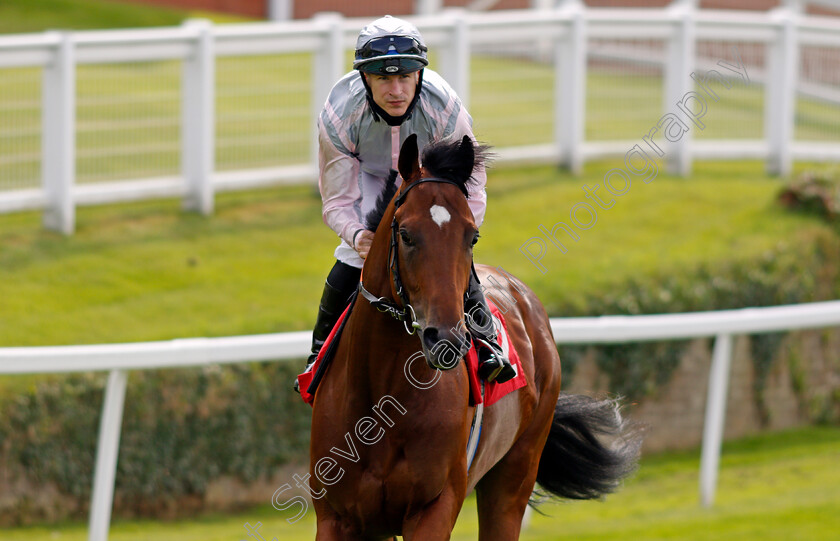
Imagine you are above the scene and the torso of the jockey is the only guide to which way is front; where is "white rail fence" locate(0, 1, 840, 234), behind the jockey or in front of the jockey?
behind

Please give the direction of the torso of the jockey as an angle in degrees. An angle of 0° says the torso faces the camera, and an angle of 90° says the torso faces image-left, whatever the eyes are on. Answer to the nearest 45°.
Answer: approximately 0°

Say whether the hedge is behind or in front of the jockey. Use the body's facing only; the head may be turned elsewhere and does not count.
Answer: behind
